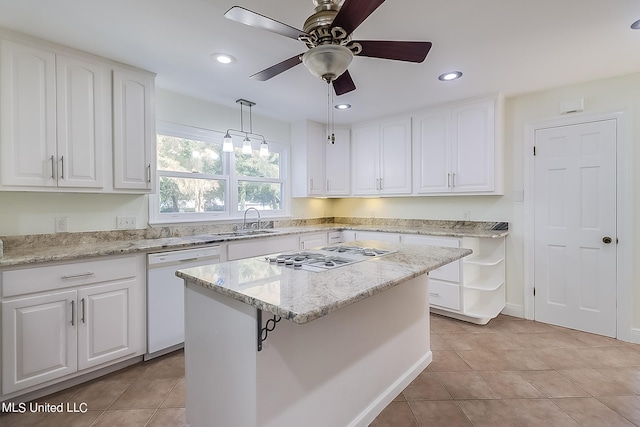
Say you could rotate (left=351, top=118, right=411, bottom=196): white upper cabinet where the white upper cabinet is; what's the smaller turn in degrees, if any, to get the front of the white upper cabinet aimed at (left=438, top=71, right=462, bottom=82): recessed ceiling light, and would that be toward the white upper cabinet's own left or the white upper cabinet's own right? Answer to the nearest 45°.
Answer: approximately 90° to the white upper cabinet's own left

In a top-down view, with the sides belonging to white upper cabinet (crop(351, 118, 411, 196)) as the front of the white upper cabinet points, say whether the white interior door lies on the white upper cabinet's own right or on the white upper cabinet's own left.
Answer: on the white upper cabinet's own left

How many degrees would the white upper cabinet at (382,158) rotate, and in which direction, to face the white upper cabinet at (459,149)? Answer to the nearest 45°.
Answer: approximately 90° to its left

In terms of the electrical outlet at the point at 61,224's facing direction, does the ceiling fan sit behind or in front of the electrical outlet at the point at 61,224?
in front

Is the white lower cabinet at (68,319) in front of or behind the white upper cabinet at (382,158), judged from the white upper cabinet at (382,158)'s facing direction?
in front

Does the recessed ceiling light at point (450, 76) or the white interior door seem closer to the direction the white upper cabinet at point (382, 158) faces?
the recessed ceiling light

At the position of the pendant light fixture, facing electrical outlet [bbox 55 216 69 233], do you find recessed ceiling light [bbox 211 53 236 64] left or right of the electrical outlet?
left

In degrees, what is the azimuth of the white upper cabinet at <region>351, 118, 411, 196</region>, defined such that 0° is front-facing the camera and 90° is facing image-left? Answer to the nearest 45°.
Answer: approximately 45°

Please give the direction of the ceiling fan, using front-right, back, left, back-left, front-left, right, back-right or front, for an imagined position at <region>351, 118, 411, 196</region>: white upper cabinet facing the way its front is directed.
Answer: front-left

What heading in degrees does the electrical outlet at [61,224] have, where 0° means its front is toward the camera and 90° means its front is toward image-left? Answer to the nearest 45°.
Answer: approximately 0°

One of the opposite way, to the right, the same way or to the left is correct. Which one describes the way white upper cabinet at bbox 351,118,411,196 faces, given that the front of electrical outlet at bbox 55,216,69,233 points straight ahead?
to the right
